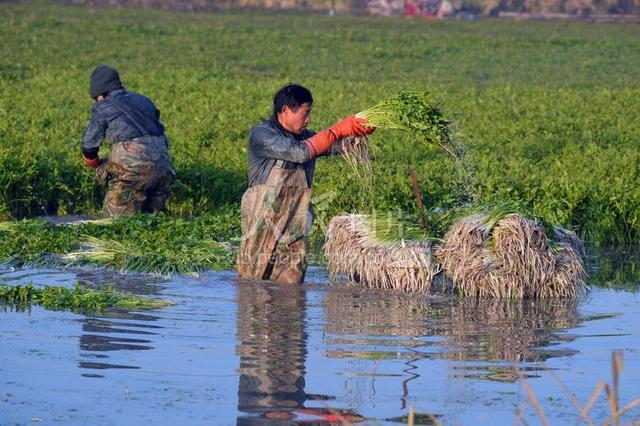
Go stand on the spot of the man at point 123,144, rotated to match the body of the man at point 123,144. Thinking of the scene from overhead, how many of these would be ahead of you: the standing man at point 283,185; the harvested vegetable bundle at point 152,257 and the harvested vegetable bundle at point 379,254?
0

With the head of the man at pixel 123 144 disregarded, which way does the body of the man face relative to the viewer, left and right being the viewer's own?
facing away from the viewer and to the left of the viewer

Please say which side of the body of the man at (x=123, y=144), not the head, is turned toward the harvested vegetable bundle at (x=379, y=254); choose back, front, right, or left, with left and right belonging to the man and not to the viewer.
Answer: back

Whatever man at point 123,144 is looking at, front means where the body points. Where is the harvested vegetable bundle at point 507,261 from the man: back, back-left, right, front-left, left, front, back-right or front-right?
back

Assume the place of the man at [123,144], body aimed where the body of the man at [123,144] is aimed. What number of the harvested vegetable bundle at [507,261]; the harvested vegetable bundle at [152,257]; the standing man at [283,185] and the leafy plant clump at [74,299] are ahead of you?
0

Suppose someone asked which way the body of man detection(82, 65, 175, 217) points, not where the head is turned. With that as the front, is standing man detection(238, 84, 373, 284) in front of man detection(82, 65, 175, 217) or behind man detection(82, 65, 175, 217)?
behind

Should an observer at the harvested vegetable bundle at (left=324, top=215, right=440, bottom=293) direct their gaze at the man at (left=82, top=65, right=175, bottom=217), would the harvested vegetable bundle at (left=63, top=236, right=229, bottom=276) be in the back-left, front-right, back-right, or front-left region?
front-left

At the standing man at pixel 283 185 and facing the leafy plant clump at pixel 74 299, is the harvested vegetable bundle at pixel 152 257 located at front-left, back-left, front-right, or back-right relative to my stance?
front-right

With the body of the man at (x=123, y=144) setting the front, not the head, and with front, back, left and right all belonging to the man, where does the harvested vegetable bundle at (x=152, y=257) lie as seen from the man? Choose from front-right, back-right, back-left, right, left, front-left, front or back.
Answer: back-left

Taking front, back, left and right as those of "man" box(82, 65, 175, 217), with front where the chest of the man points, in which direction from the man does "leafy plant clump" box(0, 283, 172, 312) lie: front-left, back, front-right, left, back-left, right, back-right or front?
back-left

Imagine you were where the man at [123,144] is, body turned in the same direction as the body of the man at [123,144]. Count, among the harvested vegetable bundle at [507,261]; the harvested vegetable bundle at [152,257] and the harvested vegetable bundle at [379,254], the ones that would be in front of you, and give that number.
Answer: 0
